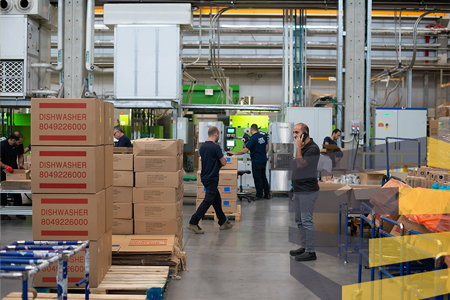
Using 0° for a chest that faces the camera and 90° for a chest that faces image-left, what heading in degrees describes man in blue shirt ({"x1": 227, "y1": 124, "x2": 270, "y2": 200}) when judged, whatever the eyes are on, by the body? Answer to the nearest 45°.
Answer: approximately 135°

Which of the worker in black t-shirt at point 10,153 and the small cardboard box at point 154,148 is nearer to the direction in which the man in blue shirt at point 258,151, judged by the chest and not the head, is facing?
the worker in black t-shirt

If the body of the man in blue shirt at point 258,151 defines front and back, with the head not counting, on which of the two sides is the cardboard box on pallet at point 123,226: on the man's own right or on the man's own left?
on the man's own left

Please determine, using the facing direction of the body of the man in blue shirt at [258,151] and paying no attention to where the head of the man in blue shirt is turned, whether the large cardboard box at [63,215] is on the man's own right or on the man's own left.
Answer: on the man's own left

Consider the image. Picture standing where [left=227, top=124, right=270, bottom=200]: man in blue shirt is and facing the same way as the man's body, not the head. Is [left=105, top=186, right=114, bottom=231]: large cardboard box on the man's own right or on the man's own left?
on the man's own left

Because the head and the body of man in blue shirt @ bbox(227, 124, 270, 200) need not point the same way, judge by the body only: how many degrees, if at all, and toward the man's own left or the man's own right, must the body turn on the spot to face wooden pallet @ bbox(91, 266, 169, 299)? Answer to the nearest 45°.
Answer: approximately 135° to the man's own left

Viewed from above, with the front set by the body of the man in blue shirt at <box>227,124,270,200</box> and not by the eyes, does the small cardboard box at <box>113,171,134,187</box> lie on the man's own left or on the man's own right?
on the man's own left

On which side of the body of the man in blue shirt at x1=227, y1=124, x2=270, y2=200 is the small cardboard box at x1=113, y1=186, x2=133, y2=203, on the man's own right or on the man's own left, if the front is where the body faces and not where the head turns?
on the man's own left
